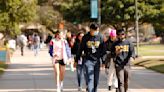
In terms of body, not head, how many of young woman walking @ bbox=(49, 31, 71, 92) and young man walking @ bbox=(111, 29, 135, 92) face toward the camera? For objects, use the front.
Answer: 2

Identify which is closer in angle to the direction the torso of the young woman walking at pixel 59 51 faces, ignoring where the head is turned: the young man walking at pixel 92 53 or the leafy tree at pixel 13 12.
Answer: the young man walking

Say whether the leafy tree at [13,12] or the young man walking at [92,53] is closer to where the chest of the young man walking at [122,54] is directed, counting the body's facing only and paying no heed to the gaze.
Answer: the young man walking

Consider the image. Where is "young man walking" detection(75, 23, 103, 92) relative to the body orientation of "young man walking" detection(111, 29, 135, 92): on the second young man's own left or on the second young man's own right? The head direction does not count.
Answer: on the second young man's own right

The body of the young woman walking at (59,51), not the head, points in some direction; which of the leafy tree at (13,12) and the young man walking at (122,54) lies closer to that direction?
the young man walking

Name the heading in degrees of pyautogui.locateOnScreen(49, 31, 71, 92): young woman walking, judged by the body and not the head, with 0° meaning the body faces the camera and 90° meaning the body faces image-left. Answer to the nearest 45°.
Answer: approximately 0°

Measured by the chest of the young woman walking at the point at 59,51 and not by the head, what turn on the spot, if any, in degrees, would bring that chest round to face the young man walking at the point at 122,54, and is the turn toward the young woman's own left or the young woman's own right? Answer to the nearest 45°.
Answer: approximately 45° to the young woman's own left
